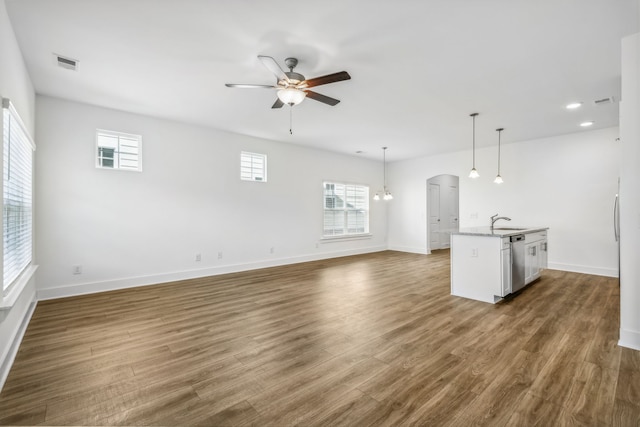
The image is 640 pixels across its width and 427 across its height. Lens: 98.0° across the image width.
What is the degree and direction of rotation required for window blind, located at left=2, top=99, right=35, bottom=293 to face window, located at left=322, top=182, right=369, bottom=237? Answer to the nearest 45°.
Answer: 0° — it already faces it

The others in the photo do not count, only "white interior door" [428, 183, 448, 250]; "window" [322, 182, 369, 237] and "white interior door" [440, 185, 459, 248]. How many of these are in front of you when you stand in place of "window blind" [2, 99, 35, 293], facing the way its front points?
3

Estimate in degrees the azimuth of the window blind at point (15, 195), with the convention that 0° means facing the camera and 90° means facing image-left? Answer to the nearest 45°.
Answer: approximately 270°

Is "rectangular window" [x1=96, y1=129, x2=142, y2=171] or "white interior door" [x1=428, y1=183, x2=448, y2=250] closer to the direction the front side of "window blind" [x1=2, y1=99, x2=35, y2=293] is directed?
the white interior door

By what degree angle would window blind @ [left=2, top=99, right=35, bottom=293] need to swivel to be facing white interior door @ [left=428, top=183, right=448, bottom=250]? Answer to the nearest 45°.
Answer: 0° — it already faces it

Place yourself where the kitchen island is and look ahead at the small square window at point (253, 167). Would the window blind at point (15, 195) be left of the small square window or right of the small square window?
left

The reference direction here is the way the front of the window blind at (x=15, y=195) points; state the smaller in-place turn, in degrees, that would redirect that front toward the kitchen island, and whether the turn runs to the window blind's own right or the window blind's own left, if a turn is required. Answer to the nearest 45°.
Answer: approximately 45° to the window blind's own right

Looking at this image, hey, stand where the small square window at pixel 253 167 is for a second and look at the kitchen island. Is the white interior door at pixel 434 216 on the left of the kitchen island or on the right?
left
